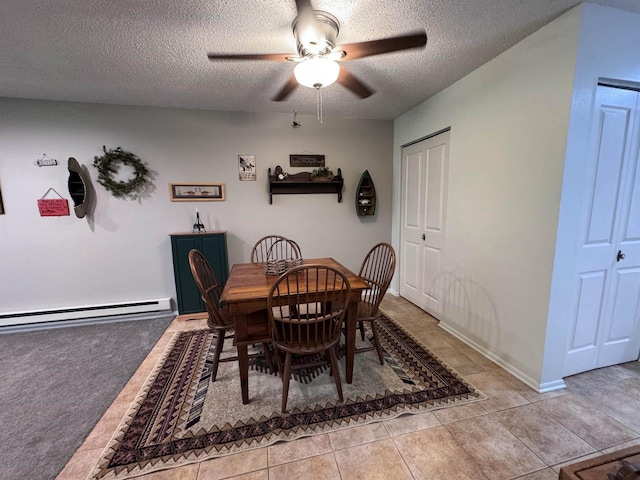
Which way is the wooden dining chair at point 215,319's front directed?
to the viewer's right

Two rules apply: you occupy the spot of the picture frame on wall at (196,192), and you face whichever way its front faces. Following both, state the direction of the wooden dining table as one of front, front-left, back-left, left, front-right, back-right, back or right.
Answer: front

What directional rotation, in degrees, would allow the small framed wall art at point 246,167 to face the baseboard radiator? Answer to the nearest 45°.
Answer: approximately 90° to its right

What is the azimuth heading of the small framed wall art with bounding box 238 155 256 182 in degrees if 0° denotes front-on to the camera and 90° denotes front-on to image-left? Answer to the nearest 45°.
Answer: approximately 0°

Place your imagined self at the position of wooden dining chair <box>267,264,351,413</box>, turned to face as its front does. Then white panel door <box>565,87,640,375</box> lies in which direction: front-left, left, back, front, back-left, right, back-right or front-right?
right

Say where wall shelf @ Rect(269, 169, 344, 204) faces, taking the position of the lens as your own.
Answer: facing the viewer

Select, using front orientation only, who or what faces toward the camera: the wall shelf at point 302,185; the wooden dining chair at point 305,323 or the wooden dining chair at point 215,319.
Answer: the wall shelf

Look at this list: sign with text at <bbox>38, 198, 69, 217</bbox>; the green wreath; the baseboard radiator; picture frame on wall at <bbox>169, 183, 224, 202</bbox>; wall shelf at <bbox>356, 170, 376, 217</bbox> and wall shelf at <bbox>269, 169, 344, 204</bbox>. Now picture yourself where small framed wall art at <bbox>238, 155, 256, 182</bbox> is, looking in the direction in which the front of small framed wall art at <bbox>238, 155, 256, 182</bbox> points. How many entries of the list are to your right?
4

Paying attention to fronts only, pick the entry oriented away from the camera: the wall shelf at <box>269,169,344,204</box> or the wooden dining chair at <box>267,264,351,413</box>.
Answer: the wooden dining chair

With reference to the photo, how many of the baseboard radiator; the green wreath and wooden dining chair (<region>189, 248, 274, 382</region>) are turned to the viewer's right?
1

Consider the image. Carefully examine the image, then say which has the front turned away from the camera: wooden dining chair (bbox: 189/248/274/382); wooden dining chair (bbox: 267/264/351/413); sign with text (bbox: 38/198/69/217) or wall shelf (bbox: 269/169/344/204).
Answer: wooden dining chair (bbox: 267/264/351/413)

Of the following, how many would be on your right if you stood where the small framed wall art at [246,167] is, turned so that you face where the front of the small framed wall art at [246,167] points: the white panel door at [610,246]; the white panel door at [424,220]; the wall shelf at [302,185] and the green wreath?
1

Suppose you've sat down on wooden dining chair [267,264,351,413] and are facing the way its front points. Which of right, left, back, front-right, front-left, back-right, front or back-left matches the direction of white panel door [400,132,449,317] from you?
front-right

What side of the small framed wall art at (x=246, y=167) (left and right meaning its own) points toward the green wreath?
right
